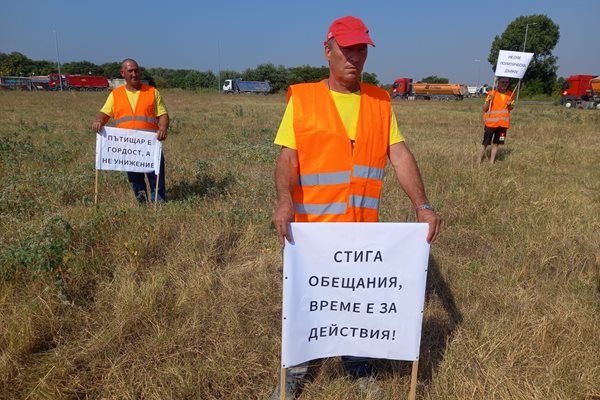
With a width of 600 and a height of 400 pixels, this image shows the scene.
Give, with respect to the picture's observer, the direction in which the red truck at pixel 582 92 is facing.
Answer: facing to the left of the viewer

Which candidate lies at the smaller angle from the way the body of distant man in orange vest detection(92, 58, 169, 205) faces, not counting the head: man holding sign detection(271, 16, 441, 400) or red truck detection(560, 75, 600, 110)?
the man holding sign

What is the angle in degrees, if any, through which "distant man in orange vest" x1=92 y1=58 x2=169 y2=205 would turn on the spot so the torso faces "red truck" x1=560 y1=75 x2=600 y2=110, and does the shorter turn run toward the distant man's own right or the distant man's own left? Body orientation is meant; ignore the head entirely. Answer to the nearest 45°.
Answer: approximately 135° to the distant man's own left

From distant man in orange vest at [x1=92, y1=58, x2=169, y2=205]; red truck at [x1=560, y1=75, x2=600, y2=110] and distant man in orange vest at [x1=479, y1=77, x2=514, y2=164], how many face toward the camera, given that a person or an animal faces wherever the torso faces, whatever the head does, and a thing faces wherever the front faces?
2

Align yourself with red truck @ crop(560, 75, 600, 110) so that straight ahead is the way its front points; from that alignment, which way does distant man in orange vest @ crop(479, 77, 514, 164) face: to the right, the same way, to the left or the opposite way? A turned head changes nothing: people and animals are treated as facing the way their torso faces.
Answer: to the left

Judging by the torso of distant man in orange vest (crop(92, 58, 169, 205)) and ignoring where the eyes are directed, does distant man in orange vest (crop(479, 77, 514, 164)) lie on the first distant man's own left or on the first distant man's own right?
on the first distant man's own left
